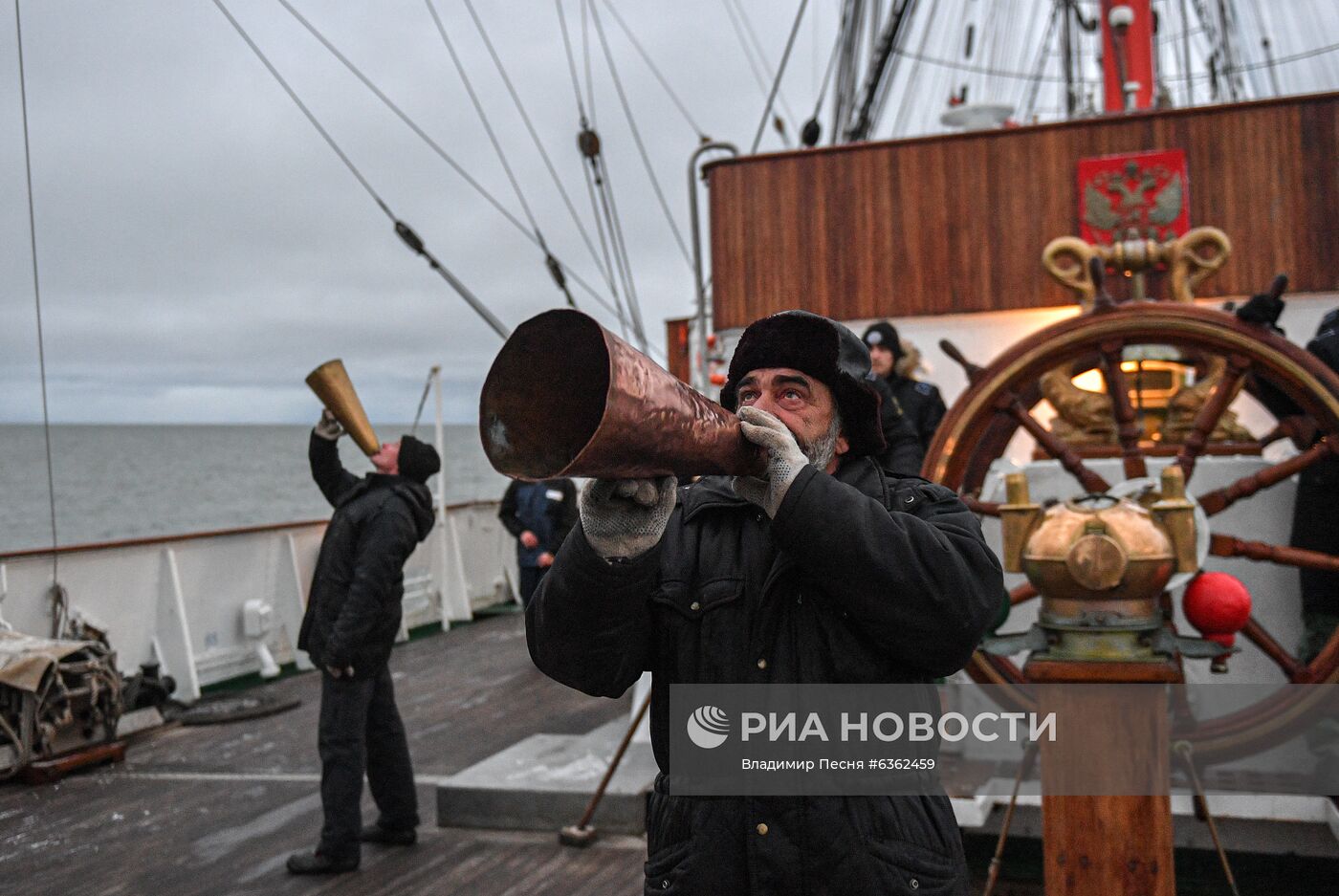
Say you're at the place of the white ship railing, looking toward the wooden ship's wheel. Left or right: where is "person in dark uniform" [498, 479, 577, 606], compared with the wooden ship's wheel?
left

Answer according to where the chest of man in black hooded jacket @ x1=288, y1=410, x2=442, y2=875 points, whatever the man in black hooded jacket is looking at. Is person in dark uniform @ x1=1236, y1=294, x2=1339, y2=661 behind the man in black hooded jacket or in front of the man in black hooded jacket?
behind

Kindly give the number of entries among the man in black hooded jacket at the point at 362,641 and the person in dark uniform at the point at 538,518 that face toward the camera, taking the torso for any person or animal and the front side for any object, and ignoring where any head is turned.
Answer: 1

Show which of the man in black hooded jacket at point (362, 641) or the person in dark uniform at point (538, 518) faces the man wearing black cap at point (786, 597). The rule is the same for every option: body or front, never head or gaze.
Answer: the person in dark uniform

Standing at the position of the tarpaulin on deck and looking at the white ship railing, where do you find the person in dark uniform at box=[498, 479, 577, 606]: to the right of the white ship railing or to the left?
right

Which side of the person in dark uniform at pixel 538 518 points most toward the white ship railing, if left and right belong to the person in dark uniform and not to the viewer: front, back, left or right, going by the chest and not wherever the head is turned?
right

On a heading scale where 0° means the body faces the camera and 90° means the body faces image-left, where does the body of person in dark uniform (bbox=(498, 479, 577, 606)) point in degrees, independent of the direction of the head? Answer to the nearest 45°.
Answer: approximately 0°

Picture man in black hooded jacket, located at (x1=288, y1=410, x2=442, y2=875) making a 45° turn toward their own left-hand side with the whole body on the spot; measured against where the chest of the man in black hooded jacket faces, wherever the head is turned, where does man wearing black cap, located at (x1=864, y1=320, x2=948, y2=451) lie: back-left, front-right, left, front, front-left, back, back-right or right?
back-left

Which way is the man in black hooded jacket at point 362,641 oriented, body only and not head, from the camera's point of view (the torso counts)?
to the viewer's left

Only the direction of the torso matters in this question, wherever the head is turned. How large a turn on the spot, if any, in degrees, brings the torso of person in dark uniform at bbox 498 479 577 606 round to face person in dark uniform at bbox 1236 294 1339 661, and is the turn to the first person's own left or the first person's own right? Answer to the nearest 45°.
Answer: approximately 45° to the first person's own left
